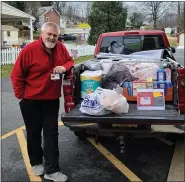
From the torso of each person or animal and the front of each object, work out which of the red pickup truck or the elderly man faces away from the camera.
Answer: the red pickup truck

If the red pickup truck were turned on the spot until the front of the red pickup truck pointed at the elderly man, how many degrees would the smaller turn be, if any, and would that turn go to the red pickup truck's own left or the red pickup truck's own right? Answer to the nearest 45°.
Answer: approximately 90° to the red pickup truck's own left

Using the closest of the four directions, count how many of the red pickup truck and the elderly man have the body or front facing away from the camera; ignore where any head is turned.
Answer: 1

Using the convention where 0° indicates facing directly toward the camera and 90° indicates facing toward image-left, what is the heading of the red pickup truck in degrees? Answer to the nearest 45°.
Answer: approximately 180°

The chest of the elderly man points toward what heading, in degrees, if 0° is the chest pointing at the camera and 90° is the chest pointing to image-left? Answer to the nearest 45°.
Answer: approximately 315°

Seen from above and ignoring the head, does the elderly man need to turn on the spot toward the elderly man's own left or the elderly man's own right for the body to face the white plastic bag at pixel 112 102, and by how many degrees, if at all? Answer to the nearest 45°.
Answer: approximately 45° to the elderly man's own left

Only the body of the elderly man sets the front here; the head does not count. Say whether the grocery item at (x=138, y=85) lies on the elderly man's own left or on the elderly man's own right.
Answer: on the elderly man's own left
